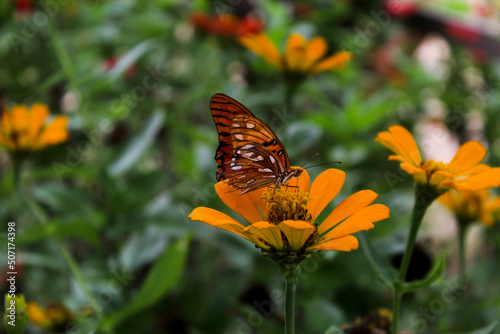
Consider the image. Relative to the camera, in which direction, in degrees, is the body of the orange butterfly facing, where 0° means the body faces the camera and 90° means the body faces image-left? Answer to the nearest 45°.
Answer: approximately 270°

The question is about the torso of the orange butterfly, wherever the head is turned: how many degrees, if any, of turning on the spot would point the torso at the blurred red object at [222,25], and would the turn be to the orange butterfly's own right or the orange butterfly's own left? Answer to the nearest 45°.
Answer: approximately 90° to the orange butterfly's own left
